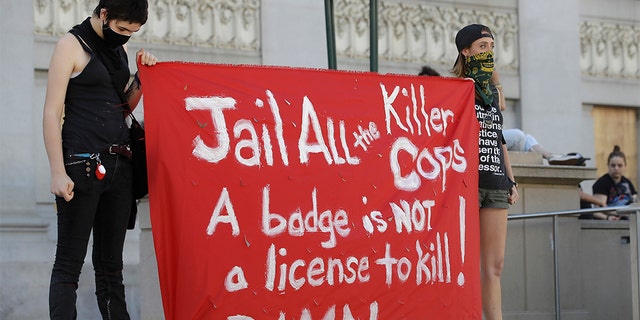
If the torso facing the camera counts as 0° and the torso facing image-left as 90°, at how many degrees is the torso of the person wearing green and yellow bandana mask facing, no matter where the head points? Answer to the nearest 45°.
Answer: approximately 0°

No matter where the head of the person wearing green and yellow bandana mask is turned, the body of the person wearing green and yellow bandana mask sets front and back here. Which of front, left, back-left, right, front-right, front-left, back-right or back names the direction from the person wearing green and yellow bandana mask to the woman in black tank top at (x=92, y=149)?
front-right

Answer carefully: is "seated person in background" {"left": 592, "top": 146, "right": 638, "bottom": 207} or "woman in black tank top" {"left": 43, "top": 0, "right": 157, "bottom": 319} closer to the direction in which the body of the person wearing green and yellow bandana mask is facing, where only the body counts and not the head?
the woman in black tank top

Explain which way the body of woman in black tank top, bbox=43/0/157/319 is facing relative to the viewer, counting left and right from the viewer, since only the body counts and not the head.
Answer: facing the viewer and to the right of the viewer

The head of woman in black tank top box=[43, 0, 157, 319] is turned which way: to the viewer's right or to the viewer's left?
to the viewer's right

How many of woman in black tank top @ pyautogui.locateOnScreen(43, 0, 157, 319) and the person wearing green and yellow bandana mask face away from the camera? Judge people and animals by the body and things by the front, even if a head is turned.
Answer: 0

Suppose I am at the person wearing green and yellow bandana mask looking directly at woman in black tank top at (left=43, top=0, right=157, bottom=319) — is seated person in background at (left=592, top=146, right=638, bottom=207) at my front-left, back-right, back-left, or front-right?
back-right

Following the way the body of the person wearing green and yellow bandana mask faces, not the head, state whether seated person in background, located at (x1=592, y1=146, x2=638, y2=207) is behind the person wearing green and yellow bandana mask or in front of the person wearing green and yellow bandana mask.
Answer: behind
